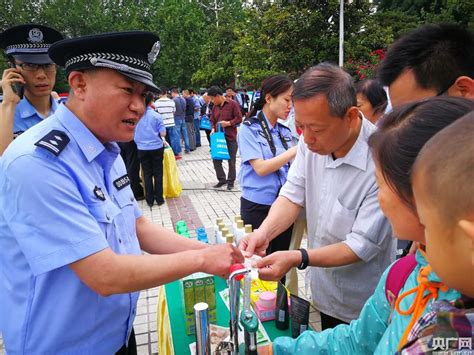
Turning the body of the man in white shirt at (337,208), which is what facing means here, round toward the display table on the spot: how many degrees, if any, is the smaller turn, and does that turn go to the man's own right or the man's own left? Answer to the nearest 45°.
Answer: approximately 45° to the man's own right

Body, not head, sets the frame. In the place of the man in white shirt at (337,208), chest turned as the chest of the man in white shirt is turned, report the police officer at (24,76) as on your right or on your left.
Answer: on your right

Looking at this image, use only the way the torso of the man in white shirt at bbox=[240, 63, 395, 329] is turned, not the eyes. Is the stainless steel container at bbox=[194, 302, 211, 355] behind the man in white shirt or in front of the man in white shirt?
in front

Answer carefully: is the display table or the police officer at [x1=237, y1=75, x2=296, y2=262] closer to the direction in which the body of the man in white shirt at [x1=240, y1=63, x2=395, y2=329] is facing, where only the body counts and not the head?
the display table

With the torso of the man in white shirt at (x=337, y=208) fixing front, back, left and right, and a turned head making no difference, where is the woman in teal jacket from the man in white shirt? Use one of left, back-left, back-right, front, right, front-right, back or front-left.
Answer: front-left

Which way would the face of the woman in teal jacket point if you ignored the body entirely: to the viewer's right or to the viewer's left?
to the viewer's left

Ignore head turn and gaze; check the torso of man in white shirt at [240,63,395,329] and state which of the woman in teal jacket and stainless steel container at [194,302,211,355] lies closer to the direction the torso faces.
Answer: the stainless steel container

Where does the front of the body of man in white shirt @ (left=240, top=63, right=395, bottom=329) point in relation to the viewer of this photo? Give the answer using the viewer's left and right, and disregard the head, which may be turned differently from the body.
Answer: facing the viewer and to the left of the viewer
